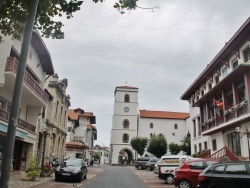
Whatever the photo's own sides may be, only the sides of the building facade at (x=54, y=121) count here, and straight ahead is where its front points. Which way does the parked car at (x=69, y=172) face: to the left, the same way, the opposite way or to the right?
to the right

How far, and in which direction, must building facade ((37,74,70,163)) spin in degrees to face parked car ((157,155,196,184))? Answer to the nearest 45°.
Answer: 0° — it already faces it

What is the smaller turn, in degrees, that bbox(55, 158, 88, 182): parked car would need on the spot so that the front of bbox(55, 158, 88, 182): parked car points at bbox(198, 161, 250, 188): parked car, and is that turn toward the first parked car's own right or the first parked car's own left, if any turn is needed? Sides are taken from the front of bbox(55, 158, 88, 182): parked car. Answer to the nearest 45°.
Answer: approximately 90° to the first parked car's own left

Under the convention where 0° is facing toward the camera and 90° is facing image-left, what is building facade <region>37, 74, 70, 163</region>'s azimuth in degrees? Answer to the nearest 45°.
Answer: approximately 315°

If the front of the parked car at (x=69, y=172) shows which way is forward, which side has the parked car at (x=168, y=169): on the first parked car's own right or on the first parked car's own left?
on the first parked car's own left

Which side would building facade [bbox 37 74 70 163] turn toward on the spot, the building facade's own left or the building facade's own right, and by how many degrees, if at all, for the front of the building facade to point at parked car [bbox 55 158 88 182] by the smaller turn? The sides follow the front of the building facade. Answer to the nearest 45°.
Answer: approximately 45° to the building facade's own right

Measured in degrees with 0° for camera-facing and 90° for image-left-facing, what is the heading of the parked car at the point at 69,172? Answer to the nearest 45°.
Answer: approximately 45°

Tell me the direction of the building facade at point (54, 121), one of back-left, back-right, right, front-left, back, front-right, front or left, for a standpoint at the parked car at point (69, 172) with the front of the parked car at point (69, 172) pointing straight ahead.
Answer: back-right

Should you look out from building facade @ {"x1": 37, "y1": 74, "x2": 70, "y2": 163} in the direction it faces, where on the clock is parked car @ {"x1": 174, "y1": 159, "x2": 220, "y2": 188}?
The parked car is roughly at 1 o'clock from the building facade.
